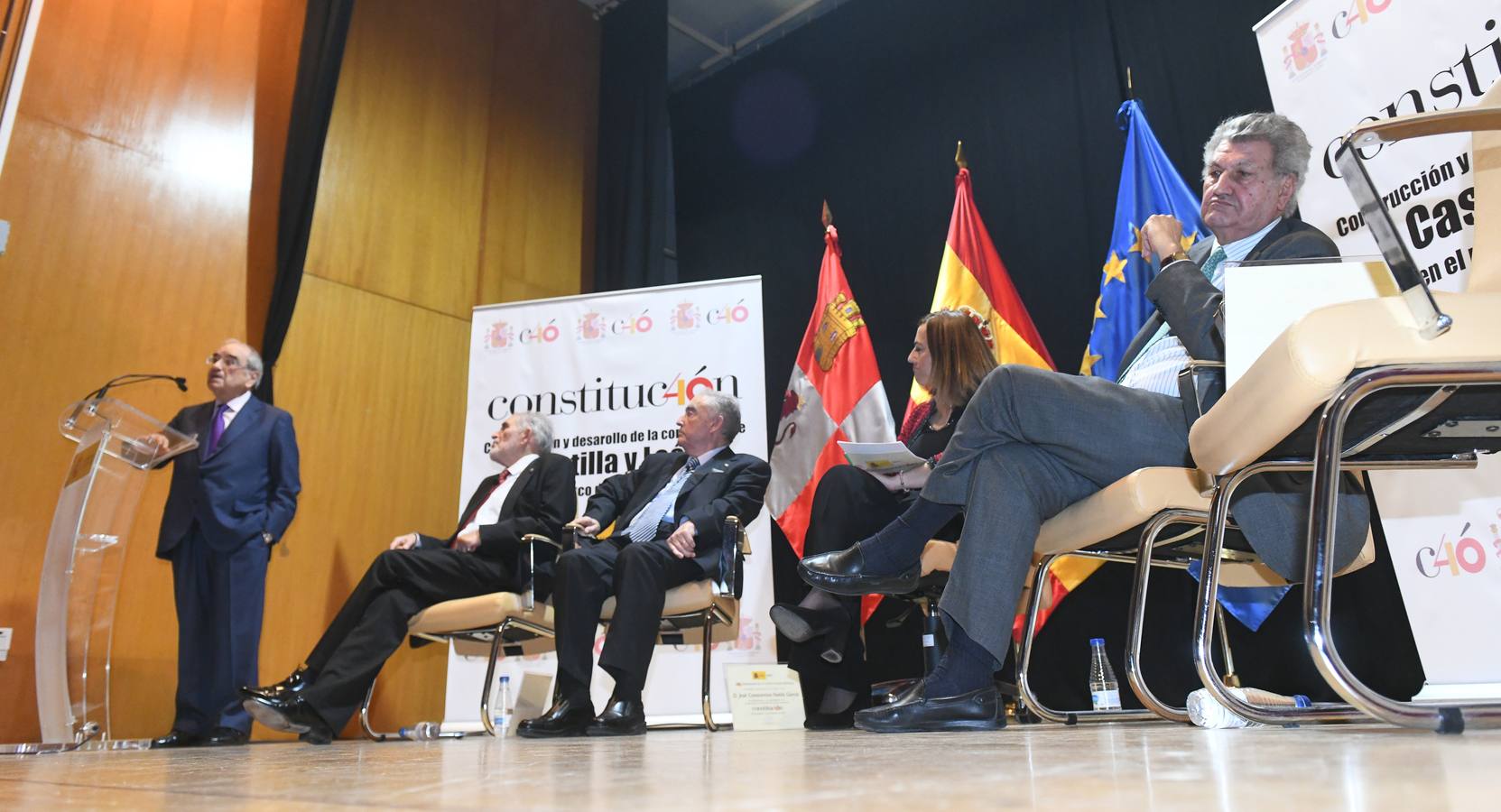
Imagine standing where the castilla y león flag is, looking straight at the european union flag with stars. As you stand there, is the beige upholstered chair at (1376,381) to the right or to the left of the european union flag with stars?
right

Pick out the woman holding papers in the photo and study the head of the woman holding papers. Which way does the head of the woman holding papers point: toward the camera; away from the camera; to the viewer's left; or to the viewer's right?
to the viewer's left

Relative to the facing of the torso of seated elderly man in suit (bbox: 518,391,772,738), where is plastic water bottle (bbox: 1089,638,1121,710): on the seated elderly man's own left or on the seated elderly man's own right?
on the seated elderly man's own left

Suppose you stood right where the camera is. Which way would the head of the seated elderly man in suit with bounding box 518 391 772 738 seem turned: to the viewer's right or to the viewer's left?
to the viewer's left

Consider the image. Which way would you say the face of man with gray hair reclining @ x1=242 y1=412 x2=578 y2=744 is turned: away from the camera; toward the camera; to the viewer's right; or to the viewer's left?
to the viewer's left

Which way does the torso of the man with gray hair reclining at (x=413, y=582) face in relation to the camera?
to the viewer's left

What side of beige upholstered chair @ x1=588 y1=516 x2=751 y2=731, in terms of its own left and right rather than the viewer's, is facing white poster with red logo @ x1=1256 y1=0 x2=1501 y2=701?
left

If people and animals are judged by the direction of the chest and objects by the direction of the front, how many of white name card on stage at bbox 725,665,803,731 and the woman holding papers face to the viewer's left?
1

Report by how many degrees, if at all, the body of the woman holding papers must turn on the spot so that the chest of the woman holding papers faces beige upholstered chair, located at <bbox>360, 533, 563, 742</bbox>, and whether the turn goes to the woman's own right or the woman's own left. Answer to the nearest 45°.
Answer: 0° — they already face it

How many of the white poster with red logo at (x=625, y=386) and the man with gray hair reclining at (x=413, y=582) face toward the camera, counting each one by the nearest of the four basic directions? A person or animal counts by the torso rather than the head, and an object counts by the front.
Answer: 1

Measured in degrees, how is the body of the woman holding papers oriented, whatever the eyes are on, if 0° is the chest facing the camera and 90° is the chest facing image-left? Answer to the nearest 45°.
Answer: approximately 90°
